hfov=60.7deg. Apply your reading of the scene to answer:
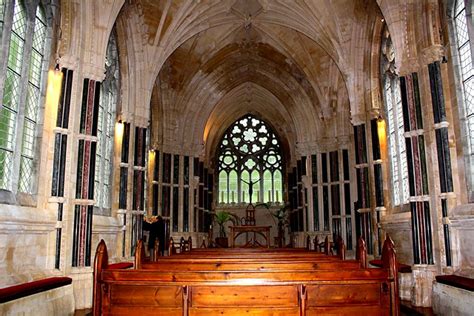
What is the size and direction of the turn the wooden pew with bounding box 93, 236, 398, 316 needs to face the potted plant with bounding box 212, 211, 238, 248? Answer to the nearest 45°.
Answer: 0° — it already faces it

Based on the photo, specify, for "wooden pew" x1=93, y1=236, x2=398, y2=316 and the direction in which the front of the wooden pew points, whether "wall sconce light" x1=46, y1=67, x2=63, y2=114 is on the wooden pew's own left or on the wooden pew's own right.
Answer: on the wooden pew's own left

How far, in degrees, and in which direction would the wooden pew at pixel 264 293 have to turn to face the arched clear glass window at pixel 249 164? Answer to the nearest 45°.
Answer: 0° — it already faces it

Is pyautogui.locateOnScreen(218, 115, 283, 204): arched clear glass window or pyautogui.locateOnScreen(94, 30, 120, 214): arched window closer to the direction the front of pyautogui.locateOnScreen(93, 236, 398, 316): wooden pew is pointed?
the arched clear glass window

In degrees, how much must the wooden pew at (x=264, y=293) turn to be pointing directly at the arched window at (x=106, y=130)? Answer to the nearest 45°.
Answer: approximately 45° to its left

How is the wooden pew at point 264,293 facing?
away from the camera

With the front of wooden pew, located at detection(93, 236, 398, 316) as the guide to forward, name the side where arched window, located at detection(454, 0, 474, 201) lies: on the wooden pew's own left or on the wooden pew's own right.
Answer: on the wooden pew's own right

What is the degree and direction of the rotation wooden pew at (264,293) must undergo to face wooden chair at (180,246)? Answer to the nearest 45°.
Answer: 0° — it already faces it
